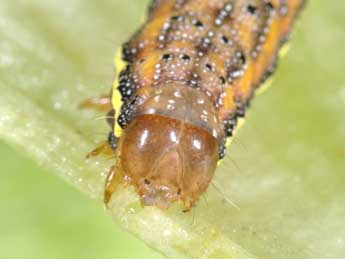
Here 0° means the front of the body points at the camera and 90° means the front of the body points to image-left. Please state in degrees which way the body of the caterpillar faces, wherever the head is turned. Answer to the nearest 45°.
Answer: approximately 0°
